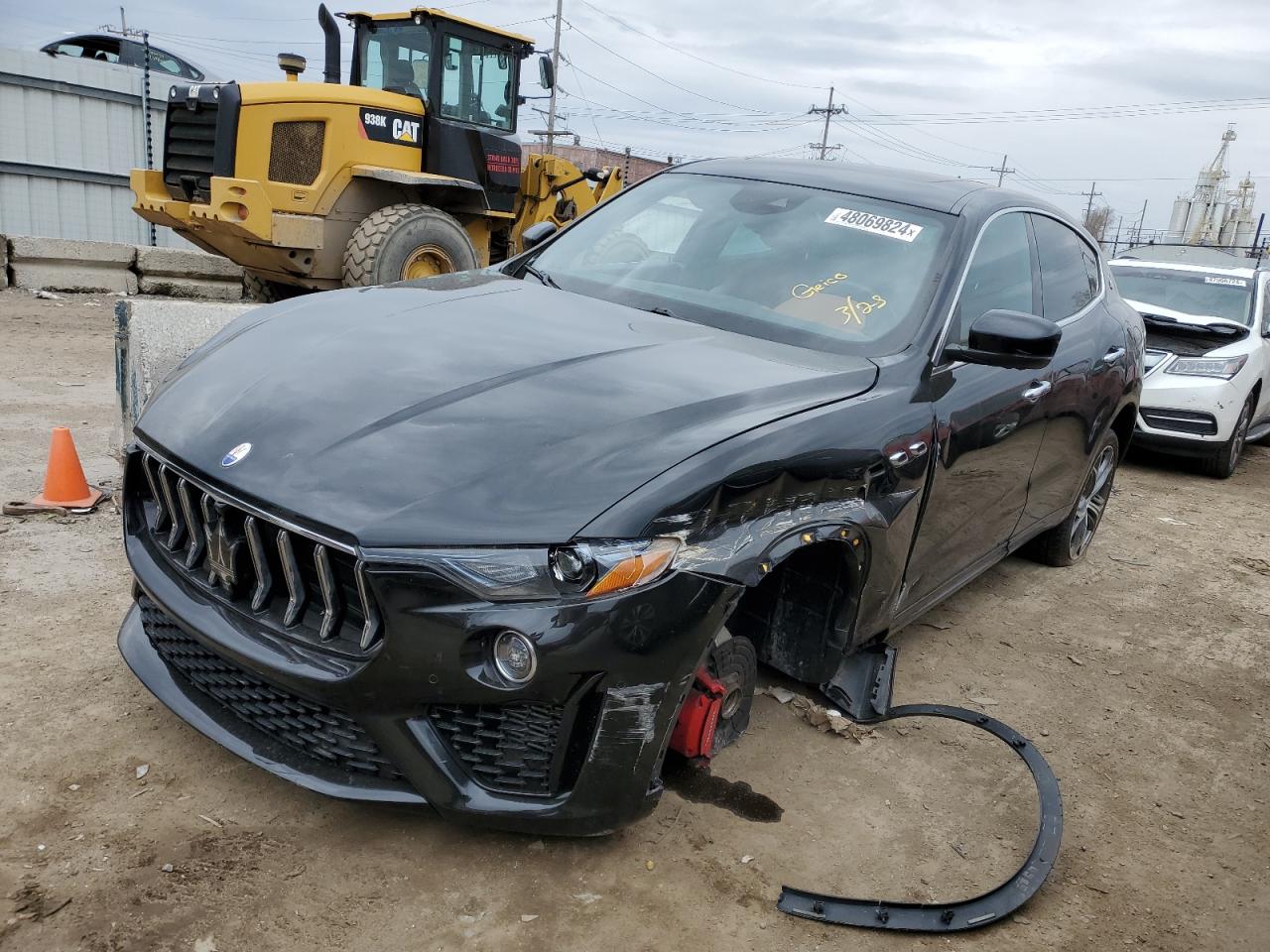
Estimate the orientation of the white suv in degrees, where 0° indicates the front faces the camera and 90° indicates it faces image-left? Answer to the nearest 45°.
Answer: approximately 45°

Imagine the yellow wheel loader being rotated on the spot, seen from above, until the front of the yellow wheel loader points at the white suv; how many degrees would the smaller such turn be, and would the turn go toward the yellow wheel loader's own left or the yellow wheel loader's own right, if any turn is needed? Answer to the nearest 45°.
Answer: approximately 90° to the yellow wheel loader's own right

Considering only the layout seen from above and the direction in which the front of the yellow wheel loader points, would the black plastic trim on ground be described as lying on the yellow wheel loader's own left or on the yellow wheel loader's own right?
on the yellow wheel loader's own right

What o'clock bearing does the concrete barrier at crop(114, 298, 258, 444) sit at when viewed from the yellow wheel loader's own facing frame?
The concrete barrier is roughly at 5 o'clock from the yellow wheel loader.

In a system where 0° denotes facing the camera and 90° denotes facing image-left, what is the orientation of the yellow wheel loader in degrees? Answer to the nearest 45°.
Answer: approximately 225°

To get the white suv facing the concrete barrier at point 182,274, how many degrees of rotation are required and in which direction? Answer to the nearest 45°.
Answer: approximately 45° to its right
